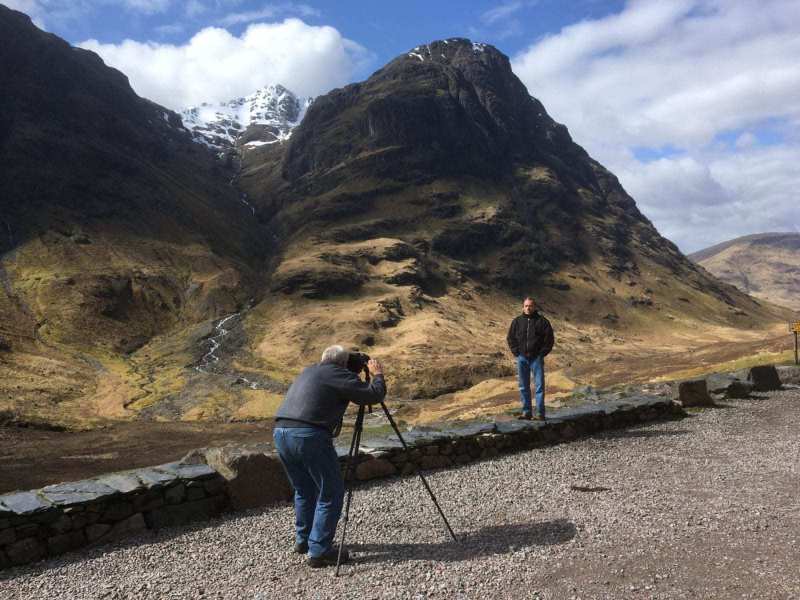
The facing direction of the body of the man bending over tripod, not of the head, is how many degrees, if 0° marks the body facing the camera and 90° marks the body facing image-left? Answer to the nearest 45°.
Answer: approximately 225°

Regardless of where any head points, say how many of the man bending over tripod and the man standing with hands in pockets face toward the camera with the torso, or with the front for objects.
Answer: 1

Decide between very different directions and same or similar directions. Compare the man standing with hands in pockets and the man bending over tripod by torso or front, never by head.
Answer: very different directions

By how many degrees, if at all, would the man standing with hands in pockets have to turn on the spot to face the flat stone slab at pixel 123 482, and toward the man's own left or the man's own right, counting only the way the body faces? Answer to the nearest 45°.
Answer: approximately 45° to the man's own right

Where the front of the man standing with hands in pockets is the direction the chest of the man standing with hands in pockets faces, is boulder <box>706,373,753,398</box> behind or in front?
behind

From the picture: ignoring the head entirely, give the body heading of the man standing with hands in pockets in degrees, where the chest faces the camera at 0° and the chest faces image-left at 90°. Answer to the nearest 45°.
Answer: approximately 0°

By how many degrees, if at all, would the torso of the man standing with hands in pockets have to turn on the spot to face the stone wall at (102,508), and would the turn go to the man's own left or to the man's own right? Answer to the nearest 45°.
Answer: approximately 45° to the man's own right

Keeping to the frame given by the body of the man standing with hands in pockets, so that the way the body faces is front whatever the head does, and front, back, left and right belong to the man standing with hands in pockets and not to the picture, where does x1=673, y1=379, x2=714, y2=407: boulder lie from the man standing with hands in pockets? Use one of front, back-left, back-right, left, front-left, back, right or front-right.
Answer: back-left

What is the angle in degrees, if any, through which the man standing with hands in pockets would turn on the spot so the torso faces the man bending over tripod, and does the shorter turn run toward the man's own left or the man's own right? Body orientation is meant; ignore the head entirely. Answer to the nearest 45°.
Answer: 0° — they already face them
